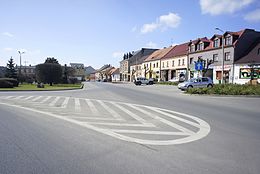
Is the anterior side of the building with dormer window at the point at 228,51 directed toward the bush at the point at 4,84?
yes

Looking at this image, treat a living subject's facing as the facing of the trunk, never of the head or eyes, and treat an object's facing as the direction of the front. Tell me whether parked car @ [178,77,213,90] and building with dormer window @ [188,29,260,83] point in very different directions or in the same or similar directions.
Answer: same or similar directions

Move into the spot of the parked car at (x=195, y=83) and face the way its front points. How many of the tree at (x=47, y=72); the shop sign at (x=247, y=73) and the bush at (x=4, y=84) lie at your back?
1

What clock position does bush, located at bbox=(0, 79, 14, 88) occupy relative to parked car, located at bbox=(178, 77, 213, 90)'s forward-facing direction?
The bush is roughly at 1 o'clock from the parked car.

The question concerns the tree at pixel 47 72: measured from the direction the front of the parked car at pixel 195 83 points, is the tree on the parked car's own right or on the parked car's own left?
on the parked car's own right

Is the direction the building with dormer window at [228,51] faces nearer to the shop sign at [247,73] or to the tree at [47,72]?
the tree

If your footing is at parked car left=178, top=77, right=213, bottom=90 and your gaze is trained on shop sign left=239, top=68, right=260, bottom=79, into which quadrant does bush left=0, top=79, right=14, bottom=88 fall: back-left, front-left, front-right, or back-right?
back-left

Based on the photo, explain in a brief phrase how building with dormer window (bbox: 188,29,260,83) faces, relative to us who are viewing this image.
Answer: facing the viewer and to the left of the viewer

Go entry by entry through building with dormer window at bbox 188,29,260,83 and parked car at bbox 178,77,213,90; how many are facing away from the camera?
0

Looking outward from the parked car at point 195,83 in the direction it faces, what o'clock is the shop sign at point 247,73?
The shop sign is roughly at 6 o'clock from the parked car.

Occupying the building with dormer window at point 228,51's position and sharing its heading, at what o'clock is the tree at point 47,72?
The tree is roughly at 1 o'clock from the building with dormer window.

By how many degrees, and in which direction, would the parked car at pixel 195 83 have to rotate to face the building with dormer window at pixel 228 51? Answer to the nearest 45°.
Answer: approximately 135° to its right
